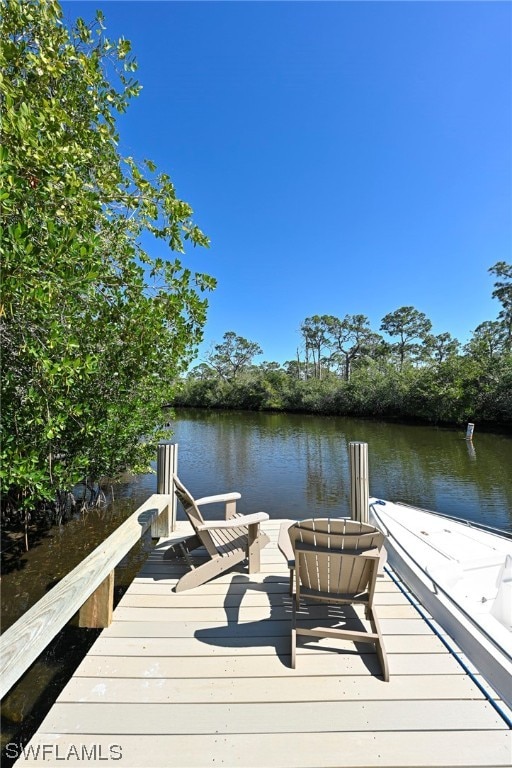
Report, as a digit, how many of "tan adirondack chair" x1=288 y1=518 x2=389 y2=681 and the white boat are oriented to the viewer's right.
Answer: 0

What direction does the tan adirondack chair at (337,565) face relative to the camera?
away from the camera

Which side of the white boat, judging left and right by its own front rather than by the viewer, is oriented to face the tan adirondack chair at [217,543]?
left

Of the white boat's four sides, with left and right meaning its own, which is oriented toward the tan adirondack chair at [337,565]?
left

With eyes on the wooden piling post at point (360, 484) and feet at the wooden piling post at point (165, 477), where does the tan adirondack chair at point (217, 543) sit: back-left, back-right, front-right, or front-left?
front-right

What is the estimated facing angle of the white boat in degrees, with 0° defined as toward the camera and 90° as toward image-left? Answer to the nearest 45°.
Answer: approximately 135°
